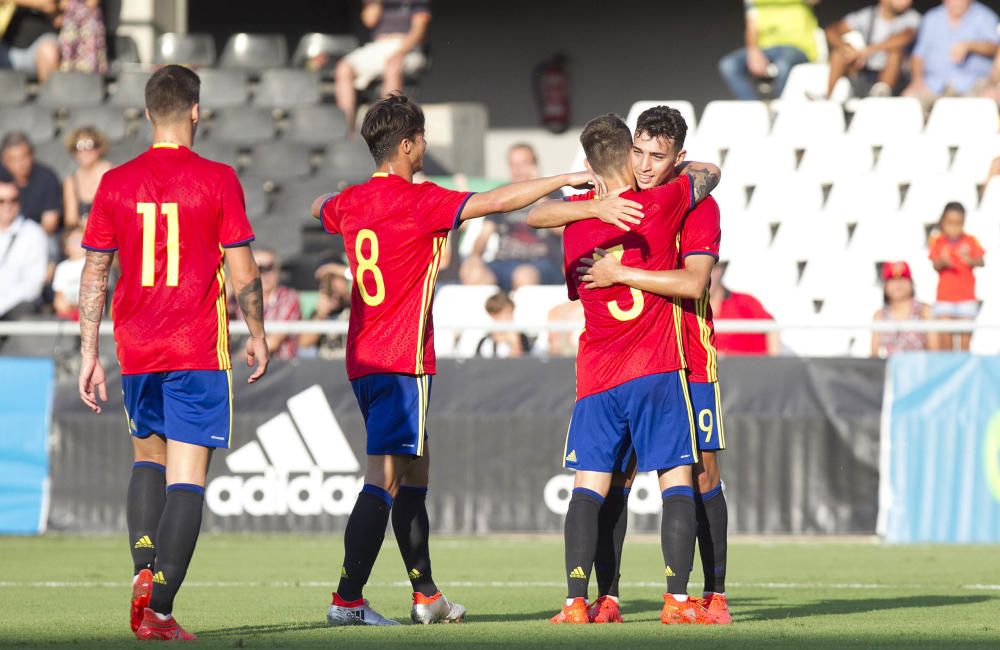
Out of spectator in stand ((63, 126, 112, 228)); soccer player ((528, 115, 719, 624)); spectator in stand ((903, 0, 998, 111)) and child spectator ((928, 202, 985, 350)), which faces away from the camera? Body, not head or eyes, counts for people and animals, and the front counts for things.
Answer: the soccer player

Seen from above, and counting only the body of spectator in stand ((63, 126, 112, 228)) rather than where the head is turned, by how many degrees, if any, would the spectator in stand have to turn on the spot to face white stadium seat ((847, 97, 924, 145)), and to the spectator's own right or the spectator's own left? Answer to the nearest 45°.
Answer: approximately 90° to the spectator's own left

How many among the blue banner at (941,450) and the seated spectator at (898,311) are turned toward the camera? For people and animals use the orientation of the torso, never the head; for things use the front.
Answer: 2

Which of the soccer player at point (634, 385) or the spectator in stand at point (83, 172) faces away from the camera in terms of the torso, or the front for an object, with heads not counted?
the soccer player

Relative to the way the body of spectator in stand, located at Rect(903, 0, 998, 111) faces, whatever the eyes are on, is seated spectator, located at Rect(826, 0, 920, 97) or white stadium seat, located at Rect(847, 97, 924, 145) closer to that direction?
the white stadium seat

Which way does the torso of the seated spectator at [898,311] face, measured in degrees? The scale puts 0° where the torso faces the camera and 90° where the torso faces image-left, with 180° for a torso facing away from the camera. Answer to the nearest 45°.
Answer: approximately 0°

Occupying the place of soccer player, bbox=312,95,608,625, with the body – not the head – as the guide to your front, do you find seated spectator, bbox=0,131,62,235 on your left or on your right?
on your left

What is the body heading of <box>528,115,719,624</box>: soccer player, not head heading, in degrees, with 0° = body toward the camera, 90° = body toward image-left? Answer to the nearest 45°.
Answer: approximately 180°

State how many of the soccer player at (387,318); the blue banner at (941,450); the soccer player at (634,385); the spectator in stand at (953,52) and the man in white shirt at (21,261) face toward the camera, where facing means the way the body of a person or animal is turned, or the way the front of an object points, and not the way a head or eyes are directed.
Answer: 3

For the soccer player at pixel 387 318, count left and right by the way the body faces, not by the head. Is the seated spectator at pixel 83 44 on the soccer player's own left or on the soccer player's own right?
on the soccer player's own left

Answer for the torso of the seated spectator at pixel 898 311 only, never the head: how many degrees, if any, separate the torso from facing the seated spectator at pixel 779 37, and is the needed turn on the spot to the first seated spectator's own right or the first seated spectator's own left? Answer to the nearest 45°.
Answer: approximately 180°

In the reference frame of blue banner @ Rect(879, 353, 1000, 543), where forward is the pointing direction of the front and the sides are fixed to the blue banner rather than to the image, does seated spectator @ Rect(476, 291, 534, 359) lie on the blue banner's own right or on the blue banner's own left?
on the blue banner's own right

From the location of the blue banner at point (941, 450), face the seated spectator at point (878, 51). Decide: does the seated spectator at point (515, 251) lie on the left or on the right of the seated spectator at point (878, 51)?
left
